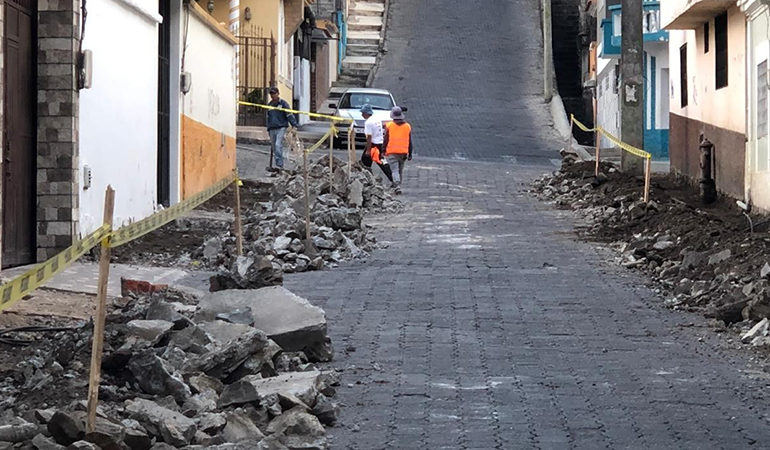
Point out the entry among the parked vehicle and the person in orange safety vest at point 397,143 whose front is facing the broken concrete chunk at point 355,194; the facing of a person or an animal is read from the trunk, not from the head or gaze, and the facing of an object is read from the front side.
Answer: the parked vehicle

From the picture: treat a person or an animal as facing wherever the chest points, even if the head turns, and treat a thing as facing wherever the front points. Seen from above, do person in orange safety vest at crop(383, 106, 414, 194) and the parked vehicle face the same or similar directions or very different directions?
very different directions

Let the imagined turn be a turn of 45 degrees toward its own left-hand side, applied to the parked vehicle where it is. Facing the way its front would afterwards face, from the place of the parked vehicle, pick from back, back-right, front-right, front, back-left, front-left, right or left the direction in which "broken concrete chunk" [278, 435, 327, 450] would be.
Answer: front-right

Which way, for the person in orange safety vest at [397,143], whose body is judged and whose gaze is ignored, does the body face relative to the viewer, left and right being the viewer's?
facing away from the viewer

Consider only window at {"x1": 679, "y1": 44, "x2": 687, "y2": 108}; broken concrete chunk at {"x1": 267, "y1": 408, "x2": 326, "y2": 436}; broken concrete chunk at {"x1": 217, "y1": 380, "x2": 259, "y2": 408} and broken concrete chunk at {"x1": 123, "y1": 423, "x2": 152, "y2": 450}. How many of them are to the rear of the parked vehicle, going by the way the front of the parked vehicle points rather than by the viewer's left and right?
0

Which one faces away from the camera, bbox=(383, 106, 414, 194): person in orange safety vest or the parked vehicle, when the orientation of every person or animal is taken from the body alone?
the person in orange safety vest

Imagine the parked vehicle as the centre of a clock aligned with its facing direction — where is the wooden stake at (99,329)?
The wooden stake is roughly at 12 o'clock from the parked vehicle.

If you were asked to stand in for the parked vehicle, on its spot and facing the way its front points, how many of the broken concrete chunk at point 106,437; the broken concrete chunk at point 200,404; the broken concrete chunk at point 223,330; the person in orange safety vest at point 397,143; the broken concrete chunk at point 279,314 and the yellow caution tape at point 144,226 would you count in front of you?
6

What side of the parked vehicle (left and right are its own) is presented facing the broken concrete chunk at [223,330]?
front

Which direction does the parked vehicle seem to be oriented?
toward the camera

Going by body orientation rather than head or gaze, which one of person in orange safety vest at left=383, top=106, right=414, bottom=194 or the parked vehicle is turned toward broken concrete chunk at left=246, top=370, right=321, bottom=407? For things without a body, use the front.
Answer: the parked vehicle

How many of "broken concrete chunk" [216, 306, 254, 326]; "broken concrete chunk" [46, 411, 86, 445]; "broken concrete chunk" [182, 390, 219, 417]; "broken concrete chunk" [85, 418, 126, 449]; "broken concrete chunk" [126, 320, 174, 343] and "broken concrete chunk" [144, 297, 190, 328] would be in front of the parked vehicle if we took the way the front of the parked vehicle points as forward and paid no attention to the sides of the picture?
6

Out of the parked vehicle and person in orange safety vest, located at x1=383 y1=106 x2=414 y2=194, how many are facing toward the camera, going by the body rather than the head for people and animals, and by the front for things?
1

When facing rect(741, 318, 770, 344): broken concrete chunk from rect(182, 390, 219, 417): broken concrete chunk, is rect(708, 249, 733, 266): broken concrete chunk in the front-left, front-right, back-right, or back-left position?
front-left

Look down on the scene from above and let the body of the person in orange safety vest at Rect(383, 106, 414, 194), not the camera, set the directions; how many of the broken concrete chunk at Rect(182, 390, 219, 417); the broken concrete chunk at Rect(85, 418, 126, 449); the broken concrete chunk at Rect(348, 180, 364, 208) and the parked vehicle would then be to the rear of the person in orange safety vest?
3

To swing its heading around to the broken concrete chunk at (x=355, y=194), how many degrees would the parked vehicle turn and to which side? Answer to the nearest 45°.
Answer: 0° — it already faces it

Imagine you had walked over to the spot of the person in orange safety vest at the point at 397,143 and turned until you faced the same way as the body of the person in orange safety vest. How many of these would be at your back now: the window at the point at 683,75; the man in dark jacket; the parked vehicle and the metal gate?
0

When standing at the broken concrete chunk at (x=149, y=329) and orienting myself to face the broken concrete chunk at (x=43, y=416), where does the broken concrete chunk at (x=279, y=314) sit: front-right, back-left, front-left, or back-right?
back-left
